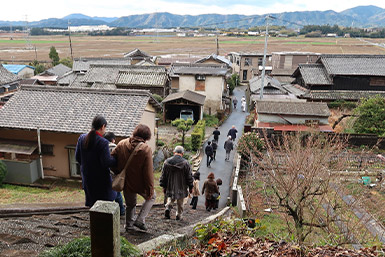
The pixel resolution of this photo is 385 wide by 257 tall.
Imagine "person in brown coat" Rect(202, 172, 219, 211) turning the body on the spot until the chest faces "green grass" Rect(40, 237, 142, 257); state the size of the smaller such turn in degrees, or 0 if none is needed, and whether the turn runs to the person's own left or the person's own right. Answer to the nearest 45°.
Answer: approximately 180°

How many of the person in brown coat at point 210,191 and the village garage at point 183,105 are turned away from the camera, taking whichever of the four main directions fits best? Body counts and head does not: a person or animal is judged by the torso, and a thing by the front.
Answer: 1

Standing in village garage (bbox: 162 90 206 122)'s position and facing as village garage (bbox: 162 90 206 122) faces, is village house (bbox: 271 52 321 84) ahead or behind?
behind

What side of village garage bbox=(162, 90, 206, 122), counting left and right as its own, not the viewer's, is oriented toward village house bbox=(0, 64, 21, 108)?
right

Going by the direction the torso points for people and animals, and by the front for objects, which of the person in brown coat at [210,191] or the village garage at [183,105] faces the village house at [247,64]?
the person in brown coat

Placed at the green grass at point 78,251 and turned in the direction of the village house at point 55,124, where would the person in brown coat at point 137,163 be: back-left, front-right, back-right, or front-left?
front-right

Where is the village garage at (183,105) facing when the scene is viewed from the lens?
facing the viewer

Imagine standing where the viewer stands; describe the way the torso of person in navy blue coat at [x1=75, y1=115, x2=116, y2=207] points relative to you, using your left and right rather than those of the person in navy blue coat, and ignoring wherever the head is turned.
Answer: facing away from the viewer and to the right of the viewer

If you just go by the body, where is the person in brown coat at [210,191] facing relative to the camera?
away from the camera

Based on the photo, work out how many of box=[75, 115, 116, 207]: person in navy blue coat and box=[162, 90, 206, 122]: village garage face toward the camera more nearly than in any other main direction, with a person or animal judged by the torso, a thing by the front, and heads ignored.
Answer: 1

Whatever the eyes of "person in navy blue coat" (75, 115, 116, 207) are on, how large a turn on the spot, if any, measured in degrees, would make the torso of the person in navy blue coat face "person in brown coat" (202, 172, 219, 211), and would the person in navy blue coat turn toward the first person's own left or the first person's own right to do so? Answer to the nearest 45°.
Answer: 0° — they already face them

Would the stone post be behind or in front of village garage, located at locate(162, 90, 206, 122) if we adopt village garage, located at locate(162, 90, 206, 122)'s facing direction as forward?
in front

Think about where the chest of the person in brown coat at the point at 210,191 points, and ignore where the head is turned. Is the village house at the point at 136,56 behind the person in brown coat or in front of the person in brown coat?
in front

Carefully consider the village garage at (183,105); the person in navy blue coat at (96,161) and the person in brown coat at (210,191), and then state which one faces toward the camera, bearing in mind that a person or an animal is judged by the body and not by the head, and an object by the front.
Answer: the village garage

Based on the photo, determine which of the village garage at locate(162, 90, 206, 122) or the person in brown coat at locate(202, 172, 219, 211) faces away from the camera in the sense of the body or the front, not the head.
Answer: the person in brown coat

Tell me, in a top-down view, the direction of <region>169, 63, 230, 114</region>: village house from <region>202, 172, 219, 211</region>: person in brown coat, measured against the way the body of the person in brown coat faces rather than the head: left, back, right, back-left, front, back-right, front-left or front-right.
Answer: front

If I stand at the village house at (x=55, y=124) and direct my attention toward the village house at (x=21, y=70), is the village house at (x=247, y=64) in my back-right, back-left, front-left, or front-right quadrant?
front-right
